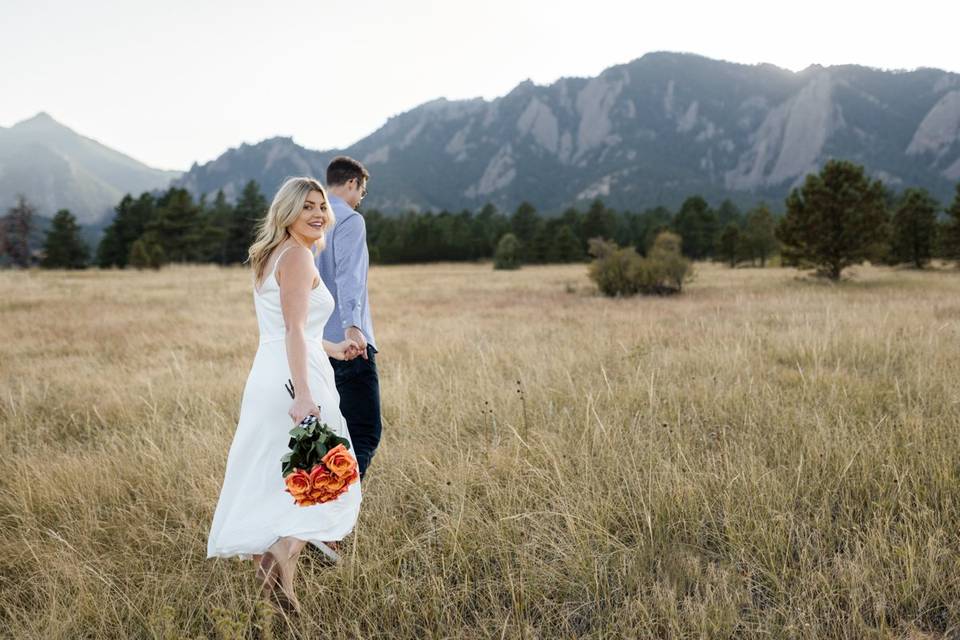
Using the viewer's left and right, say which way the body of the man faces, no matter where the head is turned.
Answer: facing away from the viewer and to the right of the viewer

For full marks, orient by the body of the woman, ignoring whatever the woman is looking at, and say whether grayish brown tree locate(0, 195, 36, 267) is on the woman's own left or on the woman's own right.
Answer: on the woman's own left

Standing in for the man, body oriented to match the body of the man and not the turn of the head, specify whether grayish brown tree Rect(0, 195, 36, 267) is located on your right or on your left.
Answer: on your left
